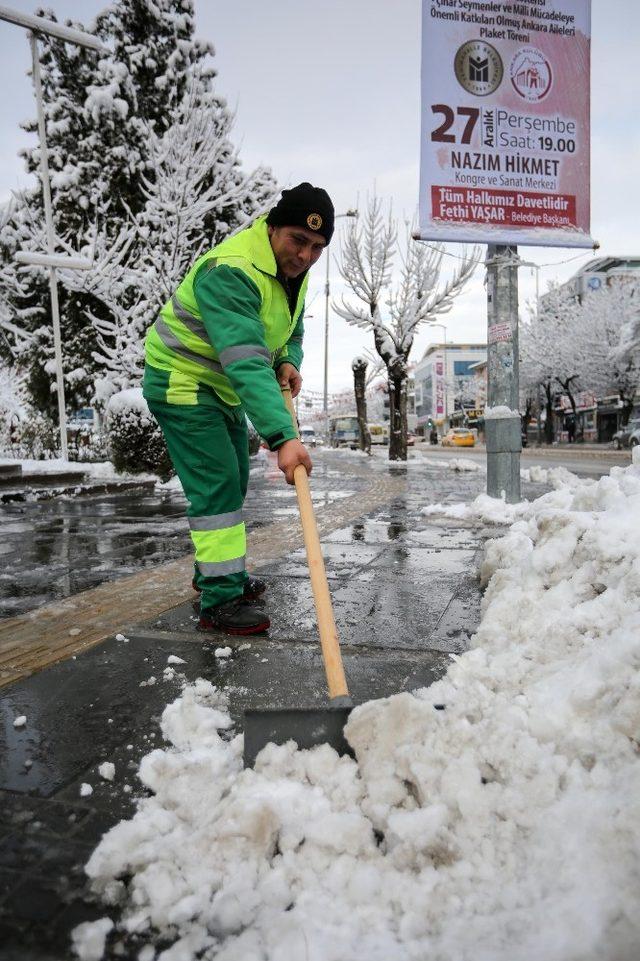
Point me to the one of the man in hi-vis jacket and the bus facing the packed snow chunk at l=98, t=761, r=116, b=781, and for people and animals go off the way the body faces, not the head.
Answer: the bus

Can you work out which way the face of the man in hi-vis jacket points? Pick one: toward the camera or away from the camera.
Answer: toward the camera

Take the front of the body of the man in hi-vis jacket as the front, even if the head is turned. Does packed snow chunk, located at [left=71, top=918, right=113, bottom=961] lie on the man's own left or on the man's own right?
on the man's own right

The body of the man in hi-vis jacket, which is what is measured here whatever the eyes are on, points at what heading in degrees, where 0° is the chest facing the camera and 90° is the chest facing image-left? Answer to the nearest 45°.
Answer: approximately 270°

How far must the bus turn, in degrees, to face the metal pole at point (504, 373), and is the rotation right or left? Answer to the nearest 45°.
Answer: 0° — it already faces it

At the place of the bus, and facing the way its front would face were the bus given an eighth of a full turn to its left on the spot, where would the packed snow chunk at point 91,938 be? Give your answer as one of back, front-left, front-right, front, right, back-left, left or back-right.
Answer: front-right

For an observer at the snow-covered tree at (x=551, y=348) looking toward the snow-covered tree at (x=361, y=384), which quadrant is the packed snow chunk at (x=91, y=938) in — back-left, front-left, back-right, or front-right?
front-left

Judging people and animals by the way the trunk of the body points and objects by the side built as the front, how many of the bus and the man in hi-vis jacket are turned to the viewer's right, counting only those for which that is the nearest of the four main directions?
1

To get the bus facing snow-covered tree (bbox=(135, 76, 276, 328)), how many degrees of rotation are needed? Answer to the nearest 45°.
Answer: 0° — it already faces it

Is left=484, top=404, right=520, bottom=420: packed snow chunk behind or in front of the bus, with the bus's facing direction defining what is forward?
in front

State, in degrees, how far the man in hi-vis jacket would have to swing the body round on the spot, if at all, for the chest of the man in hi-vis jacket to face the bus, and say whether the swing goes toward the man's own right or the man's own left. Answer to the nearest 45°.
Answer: approximately 90° to the man's own left

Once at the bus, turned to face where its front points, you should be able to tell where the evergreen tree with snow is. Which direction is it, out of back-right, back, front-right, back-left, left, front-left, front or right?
front

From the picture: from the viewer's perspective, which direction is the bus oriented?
toward the camera
